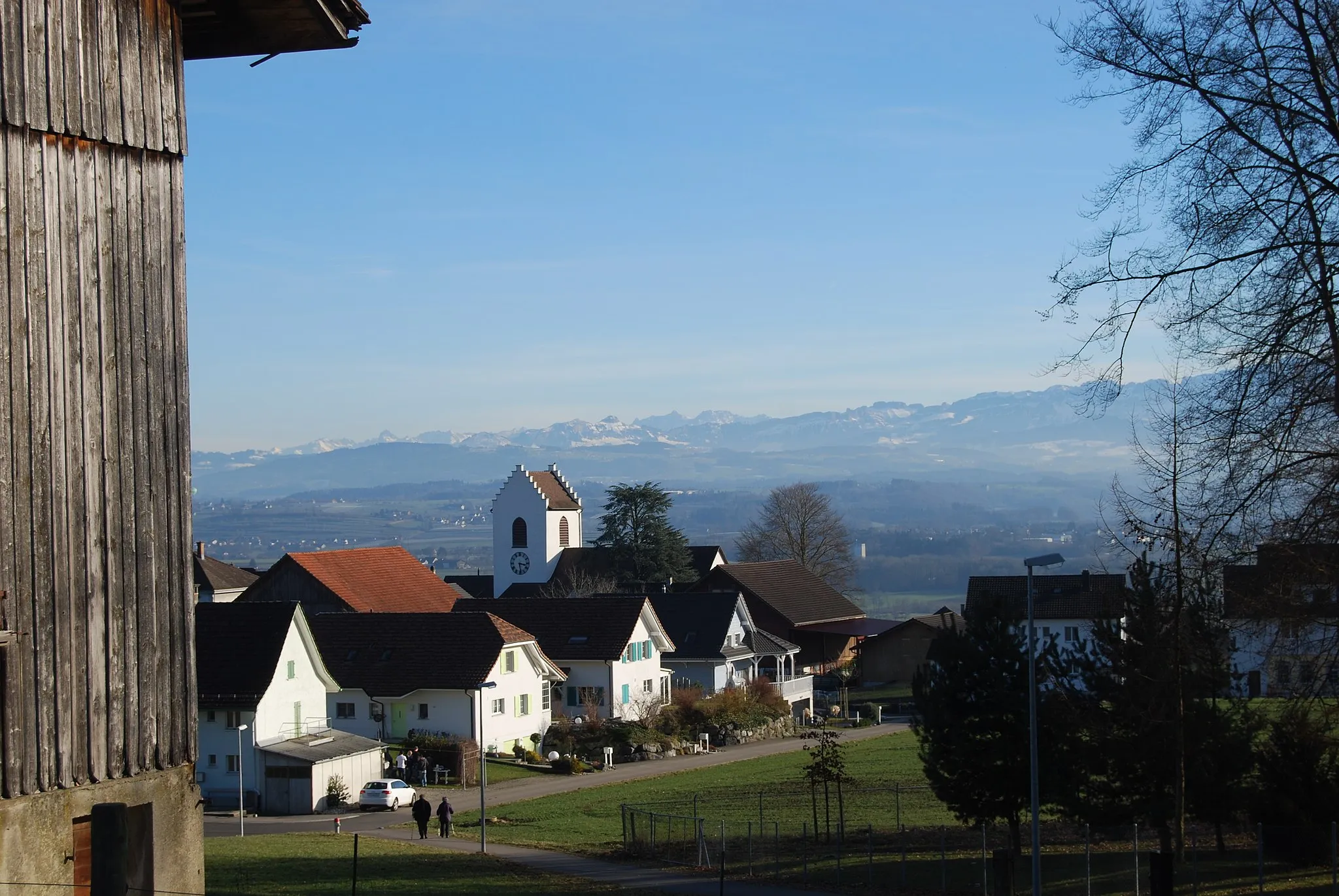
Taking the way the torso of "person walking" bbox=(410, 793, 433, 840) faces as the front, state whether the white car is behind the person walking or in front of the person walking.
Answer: in front

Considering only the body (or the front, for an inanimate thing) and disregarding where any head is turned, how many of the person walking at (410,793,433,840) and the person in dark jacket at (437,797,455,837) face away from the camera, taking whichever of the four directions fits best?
2

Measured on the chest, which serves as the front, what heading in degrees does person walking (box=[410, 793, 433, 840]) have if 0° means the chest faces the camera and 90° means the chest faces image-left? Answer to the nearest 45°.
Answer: approximately 180°

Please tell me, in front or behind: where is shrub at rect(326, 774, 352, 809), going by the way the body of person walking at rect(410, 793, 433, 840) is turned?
in front

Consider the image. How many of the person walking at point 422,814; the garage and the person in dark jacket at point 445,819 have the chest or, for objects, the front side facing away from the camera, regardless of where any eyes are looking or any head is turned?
2

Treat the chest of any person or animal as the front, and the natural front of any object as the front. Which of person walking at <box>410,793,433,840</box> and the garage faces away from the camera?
the person walking

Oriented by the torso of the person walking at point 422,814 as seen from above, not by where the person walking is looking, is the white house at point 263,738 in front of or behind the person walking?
in front

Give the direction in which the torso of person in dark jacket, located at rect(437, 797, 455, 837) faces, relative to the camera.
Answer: away from the camera

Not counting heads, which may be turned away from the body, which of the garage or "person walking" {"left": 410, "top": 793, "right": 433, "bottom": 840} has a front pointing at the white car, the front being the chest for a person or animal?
the person walking

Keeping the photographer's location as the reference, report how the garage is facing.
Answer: facing the viewer and to the left of the viewer

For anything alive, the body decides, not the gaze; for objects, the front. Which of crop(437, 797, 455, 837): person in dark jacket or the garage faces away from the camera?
the person in dark jacket
